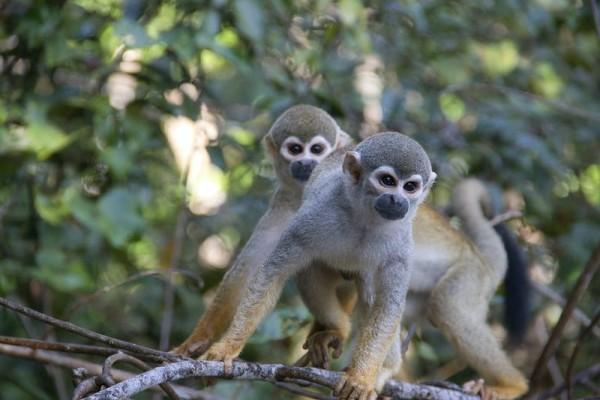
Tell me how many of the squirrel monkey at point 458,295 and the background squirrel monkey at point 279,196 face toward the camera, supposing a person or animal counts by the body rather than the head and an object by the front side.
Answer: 1

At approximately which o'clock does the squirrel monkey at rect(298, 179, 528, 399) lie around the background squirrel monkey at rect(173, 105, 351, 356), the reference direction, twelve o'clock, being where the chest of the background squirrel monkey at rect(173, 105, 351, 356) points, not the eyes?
the squirrel monkey at rect(298, 179, 528, 399) is roughly at 9 o'clock from the background squirrel monkey at rect(173, 105, 351, 356).

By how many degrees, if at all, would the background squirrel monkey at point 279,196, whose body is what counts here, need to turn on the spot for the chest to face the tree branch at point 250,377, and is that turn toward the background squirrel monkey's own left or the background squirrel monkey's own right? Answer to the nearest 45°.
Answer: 0° — it already faces it

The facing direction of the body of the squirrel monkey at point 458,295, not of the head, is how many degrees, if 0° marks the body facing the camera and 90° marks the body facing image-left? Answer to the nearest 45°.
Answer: approximately 90°

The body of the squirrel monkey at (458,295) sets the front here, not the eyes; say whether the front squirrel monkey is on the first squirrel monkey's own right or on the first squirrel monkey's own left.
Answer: on the first squirrel monkey's own left

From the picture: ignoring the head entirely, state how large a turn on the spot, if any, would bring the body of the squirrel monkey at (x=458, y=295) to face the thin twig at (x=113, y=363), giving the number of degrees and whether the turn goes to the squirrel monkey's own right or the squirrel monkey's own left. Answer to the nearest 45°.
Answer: approximately 45° to the squirrel monkey's own left

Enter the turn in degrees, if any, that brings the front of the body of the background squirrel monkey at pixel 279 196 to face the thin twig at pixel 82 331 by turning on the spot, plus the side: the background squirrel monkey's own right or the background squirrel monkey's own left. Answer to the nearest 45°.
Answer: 0° — it already faces it
